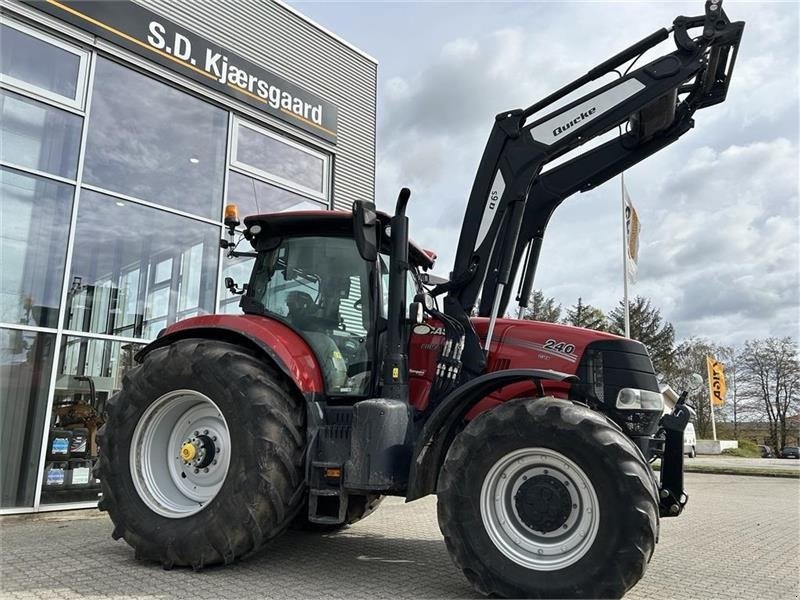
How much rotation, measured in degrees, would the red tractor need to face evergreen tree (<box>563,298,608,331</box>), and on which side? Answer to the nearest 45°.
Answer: approximately 135° to its left

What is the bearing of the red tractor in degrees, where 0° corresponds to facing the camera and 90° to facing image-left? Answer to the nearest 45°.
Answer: approximately 315°

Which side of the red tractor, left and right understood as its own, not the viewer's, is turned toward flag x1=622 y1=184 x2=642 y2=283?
left

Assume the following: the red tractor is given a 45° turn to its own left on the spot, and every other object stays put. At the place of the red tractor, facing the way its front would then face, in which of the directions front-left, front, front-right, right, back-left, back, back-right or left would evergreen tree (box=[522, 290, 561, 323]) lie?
left

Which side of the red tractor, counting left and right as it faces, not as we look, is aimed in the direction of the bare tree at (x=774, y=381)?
left

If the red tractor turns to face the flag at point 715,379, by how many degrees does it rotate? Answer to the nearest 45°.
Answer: approximately 90° to its left
